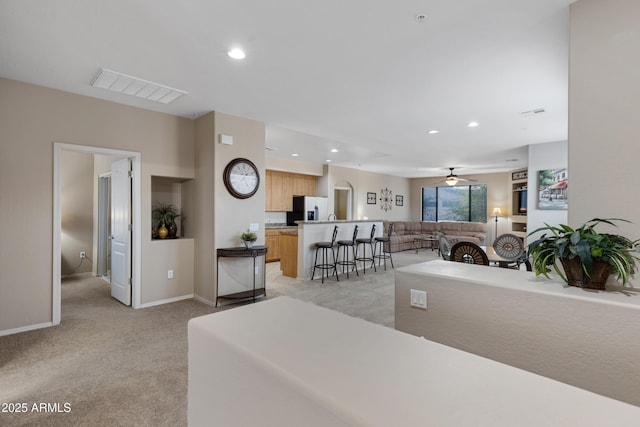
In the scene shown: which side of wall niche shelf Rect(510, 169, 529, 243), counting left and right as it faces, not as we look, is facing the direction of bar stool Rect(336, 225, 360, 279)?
front

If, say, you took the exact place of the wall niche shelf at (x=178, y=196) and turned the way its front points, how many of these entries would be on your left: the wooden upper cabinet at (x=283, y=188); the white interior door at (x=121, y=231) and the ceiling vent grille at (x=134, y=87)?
1

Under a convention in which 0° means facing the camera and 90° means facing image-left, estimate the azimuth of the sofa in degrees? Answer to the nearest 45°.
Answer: approximately 0°

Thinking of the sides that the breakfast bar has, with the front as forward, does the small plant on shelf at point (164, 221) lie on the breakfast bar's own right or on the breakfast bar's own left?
on the breakfast bar's own right

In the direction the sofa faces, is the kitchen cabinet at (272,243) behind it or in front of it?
in front

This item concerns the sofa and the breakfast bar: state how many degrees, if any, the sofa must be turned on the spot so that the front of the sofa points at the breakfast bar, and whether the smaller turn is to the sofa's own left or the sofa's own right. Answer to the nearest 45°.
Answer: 0° — it already faces it

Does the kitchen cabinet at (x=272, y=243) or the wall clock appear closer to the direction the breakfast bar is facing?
the wall clock

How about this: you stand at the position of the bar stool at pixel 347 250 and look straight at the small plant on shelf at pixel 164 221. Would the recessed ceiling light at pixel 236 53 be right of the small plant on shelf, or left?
left
